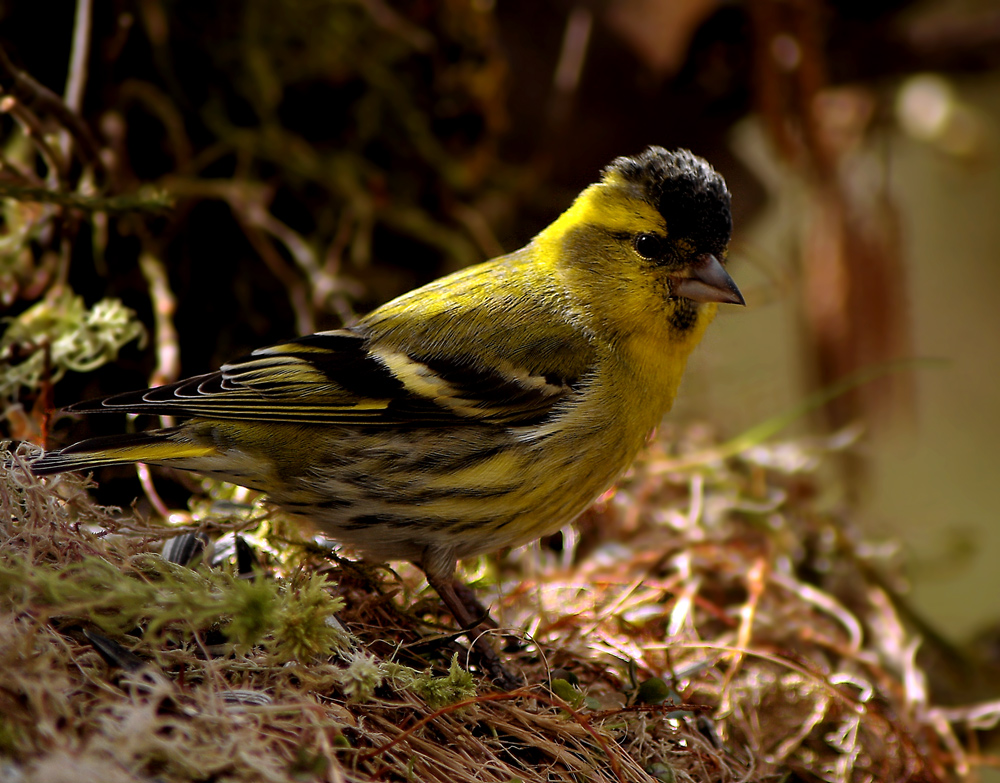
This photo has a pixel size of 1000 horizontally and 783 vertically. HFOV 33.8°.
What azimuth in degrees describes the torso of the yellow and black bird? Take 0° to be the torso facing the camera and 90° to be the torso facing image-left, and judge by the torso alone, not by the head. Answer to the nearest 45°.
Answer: approximately 270°
